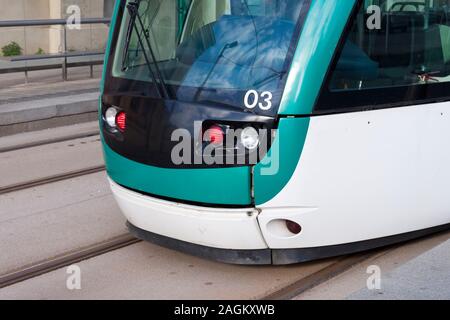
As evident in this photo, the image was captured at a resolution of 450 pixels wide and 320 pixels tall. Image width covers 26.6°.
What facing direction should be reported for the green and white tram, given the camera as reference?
facing the viewer and to the left of the viewer

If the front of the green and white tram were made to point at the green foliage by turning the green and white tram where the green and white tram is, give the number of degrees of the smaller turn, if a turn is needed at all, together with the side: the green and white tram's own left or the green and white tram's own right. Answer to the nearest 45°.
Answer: approximately 90° to the green and white tram's own right

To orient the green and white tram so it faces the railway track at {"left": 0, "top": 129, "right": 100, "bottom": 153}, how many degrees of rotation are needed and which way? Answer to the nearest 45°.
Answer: approximately 90° to its right

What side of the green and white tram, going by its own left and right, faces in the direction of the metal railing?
right
